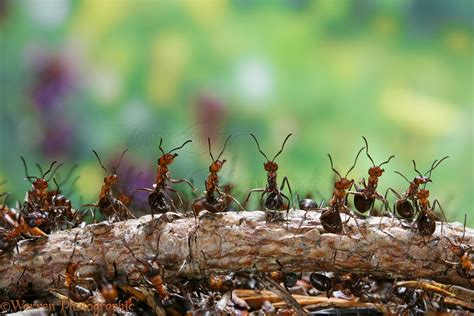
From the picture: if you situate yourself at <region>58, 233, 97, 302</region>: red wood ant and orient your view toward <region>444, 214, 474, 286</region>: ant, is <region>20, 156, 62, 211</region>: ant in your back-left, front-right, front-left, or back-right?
back-left

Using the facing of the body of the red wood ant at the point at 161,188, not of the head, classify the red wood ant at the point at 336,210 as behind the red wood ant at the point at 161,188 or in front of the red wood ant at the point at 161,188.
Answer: in front

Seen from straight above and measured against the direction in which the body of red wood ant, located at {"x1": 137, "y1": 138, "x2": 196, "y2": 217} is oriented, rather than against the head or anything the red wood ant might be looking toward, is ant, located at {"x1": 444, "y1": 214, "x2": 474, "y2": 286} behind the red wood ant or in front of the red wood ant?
in front
